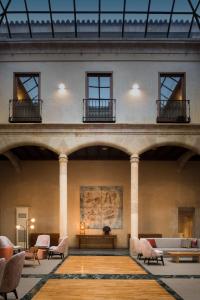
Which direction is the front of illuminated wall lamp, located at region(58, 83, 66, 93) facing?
toward the camera

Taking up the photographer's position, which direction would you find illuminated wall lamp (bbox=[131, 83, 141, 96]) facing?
facing the viewer

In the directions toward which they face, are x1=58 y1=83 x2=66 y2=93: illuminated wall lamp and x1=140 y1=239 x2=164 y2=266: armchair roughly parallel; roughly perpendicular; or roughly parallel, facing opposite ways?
roughly perpendicular

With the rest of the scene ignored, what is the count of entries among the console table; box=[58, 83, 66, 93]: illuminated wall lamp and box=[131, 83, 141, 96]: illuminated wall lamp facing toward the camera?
3

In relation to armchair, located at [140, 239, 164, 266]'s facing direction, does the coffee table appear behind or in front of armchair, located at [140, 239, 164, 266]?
in front

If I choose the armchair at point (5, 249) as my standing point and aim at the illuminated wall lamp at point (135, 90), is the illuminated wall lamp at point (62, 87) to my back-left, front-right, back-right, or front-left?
front-left

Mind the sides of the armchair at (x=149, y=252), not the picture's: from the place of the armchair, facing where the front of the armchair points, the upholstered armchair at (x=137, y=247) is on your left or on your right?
on your left

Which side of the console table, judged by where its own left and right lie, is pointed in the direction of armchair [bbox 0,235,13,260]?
front

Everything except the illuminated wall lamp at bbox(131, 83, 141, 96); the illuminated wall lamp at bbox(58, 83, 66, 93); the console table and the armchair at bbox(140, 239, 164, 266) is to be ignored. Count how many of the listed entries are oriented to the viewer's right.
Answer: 1

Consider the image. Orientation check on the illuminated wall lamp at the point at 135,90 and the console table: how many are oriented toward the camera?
2
